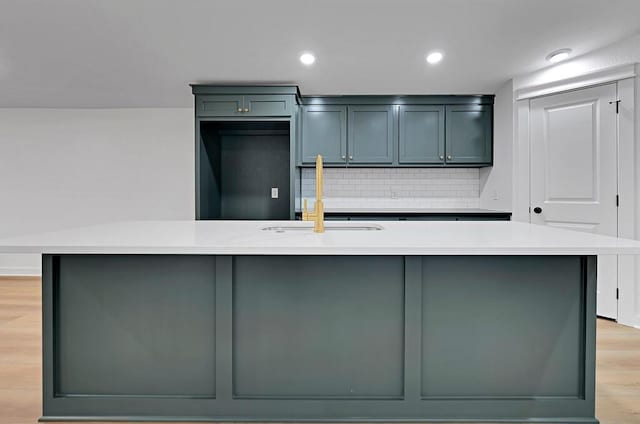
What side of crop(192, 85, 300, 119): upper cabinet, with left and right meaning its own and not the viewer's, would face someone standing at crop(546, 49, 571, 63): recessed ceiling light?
left

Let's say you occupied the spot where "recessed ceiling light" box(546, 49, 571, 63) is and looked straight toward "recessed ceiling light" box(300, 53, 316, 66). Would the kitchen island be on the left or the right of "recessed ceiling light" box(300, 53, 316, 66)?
left

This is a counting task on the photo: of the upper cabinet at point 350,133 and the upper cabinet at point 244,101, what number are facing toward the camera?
2

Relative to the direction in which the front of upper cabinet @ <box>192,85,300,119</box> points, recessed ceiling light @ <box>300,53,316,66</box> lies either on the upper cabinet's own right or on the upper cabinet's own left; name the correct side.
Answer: on the upper cabinet's own left

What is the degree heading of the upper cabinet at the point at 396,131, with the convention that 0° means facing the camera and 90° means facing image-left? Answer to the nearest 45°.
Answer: approximately 0°

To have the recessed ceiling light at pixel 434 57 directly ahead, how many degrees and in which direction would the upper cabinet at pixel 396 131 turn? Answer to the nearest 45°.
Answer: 0° — it already faces it

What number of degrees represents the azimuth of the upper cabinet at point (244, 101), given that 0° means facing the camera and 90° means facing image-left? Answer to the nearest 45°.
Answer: approximately 0°

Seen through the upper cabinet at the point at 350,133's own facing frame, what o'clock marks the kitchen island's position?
The kitchen island is roughly at 12 o'clock from the upper cabinet.

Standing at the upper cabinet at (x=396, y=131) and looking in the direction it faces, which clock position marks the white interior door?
The white interior door is roughly at 10 o'clock from the upper cabinet.
